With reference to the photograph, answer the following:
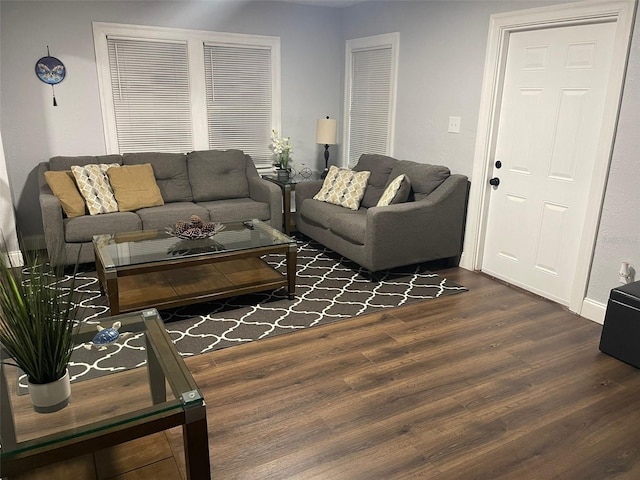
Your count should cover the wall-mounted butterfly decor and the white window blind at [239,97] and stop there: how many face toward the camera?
2

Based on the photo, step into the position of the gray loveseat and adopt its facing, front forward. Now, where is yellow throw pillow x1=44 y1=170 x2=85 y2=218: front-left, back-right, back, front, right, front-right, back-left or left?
front-right

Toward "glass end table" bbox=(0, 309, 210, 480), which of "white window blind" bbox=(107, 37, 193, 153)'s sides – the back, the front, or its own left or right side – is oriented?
front

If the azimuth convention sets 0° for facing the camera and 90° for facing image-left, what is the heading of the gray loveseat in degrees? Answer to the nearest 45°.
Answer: approximately 45°

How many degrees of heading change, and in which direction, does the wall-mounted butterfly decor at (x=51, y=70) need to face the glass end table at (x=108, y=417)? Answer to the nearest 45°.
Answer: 0° — it already faces it

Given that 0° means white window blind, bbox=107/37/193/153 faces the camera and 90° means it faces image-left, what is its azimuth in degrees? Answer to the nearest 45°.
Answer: approximately 0°

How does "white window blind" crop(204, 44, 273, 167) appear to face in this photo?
toward the camera

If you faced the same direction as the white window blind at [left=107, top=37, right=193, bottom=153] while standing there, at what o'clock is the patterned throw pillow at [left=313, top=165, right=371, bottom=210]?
The patterned throw pillow is roughly at 10 o'clock from the white window blind.

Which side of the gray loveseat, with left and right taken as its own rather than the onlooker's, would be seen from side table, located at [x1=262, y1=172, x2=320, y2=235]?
right

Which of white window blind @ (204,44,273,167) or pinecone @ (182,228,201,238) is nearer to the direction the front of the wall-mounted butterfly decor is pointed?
the pinecone

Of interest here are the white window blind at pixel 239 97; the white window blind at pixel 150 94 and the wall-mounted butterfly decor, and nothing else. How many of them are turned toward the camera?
3

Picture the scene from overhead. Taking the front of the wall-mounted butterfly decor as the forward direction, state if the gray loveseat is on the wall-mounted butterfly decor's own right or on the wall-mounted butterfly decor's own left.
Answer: on the wall-mounted butterfly decor's own left

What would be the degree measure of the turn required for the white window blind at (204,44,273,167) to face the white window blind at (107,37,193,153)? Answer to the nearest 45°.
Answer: approximately 90° to its right

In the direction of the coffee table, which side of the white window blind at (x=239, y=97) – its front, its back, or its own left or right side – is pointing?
front

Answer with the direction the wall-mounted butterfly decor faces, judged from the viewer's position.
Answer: facing the viewer

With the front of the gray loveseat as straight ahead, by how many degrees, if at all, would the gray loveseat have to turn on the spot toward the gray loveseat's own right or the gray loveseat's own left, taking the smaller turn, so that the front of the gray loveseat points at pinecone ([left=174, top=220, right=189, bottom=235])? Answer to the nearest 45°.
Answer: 0° — it already faces it
